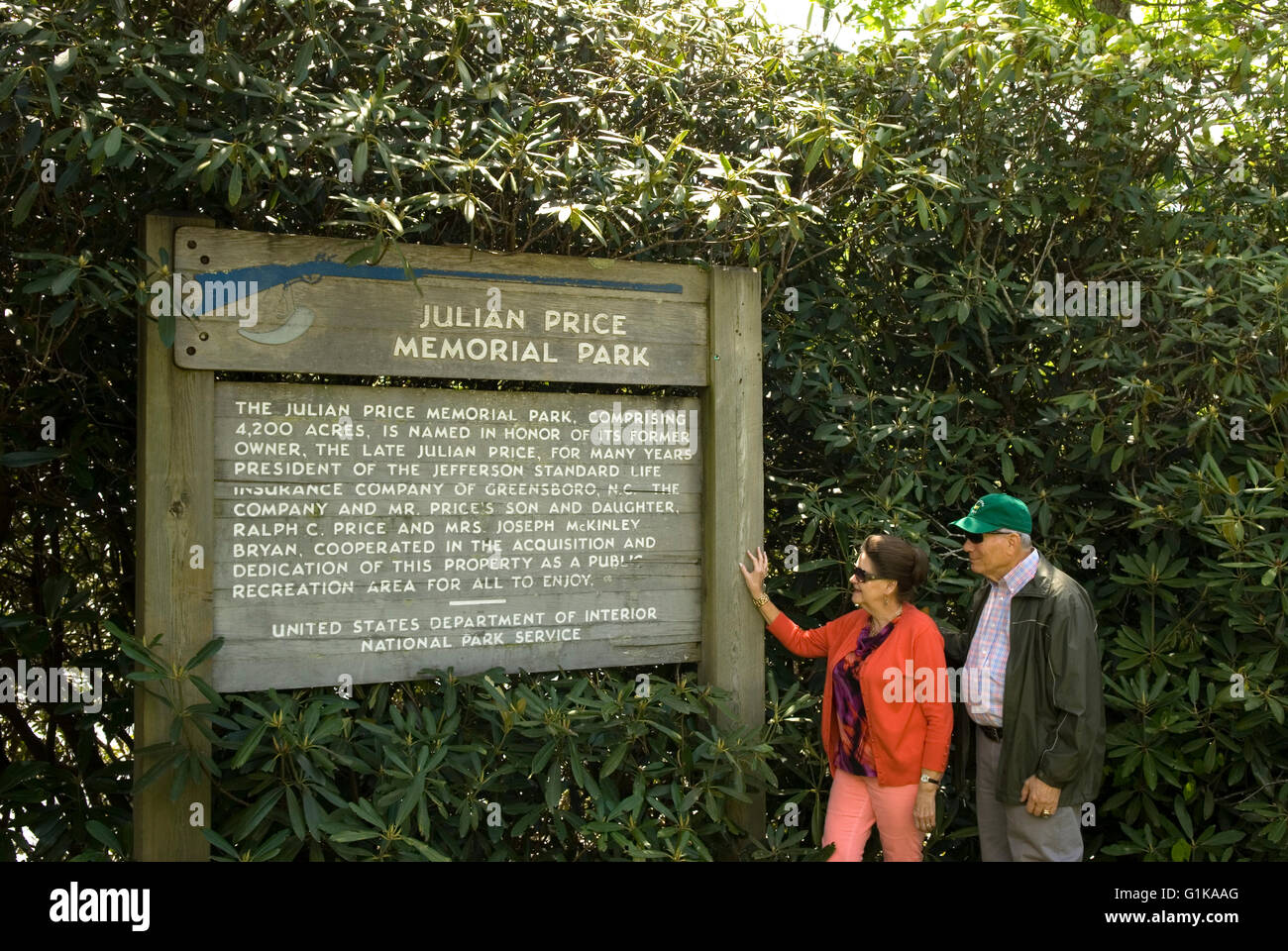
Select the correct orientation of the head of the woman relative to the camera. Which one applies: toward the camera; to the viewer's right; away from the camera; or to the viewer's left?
to the viewer's left

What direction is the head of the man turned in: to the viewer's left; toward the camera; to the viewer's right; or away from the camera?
to the viewer's left

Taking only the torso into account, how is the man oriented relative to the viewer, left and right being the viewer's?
facing the viewer and to the left of the viewer

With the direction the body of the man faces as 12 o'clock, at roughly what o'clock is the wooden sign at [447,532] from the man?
The wooden sign is roughly at 1 o'clock from the man.

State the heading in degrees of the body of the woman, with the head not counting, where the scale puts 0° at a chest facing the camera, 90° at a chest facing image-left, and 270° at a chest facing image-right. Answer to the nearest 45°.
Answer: approximately 45°

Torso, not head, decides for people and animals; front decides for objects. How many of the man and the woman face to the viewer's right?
0
